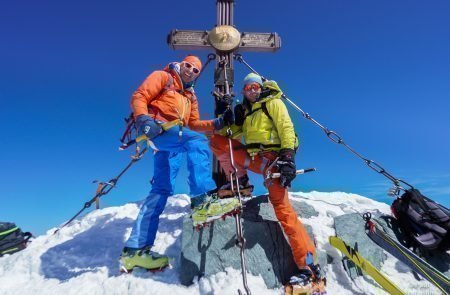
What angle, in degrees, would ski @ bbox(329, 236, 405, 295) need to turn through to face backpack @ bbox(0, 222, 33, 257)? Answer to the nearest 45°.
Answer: approximately 45° to its left

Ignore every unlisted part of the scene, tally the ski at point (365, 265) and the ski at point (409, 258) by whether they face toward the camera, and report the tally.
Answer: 0

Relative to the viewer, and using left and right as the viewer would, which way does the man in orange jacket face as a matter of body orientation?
facing the viewer and to the right of the viewer

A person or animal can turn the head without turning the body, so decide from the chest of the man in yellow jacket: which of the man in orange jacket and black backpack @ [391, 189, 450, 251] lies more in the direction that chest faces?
the man in orange jacket

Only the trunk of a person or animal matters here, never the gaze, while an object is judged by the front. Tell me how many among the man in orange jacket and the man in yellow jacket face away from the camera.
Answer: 0

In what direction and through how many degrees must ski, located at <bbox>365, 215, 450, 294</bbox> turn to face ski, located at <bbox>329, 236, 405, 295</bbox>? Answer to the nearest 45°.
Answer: approximately 45° to its left

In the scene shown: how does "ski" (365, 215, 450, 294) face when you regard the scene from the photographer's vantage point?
facing away from the viewer and to the left of the viewer

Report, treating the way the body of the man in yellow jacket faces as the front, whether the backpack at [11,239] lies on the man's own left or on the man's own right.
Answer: on the man's own right

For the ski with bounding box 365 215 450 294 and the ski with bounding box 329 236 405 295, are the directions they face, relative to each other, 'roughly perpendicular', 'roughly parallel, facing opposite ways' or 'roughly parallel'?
roughly parallel

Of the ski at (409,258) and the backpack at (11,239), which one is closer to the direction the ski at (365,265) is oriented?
the backpack

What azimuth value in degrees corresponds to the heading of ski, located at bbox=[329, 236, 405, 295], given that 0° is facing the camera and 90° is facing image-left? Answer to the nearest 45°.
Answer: approximately 135°

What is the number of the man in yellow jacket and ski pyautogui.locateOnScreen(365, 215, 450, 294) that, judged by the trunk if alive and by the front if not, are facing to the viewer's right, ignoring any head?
0

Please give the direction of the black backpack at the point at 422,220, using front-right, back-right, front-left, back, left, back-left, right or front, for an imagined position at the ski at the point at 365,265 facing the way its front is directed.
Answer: right
